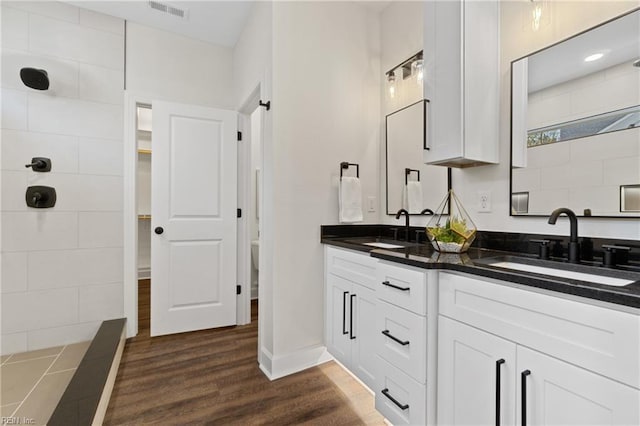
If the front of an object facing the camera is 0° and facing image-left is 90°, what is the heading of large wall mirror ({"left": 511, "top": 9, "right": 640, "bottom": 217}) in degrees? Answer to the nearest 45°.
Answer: approximately 45°

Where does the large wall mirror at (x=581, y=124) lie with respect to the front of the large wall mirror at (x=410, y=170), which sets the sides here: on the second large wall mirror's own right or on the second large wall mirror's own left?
on the second large wall mirror's own left

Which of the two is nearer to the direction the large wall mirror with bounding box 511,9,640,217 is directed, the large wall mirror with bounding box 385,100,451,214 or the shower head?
the shower head

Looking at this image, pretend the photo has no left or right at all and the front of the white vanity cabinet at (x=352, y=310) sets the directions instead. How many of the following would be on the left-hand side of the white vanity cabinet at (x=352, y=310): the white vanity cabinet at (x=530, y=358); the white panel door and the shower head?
1

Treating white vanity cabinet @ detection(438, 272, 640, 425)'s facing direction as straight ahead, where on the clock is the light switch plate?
The light switch plate is roughly at 3 o'clock from the white vanity cabinet.

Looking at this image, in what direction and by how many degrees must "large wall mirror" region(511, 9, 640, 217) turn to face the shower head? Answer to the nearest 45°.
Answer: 0° — it already faces it

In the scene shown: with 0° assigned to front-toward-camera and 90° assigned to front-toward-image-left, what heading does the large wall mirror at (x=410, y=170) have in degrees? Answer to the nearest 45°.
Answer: approximately 45°

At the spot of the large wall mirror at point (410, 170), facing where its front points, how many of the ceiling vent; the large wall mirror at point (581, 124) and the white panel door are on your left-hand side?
1
